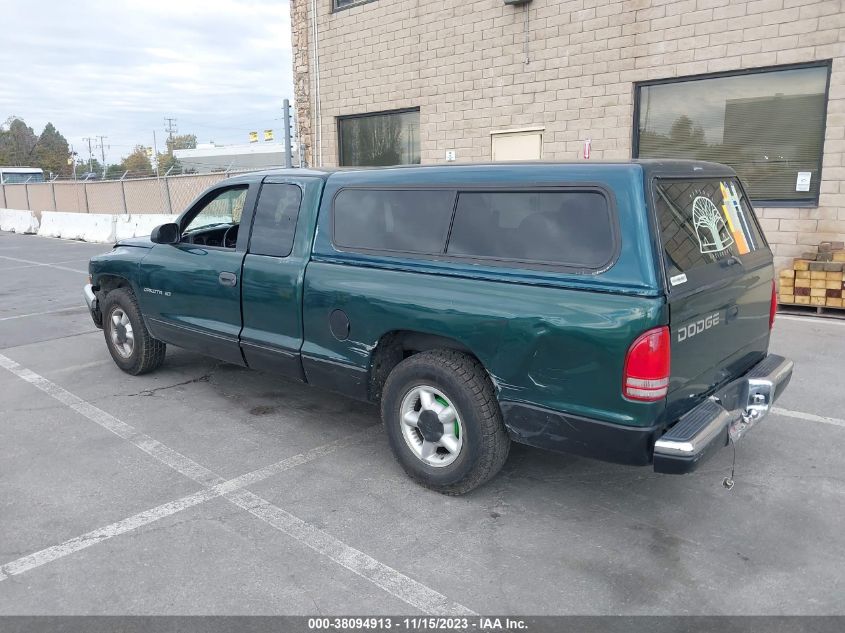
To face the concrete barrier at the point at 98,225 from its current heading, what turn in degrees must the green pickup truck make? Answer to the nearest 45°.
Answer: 0° — it already faces it

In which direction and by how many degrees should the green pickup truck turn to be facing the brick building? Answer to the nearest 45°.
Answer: approximately 45° to its right

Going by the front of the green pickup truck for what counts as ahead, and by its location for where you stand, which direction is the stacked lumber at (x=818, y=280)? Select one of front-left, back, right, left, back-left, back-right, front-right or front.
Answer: right

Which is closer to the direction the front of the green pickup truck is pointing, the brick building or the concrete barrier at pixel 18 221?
the concrete barrier

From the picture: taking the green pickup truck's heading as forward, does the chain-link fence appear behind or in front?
in front

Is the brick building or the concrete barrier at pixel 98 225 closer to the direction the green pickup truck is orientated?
the concrete barrier

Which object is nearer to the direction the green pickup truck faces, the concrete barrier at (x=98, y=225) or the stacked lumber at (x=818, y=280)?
the concrete barrier

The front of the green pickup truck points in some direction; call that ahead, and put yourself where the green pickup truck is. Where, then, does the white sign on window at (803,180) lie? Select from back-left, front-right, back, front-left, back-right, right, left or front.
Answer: right

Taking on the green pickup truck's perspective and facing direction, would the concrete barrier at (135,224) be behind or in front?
in front

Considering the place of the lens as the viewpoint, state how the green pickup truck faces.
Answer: facing away from the viewer and to the left of the viewer

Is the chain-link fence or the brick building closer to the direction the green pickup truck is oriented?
the chain-link fence
